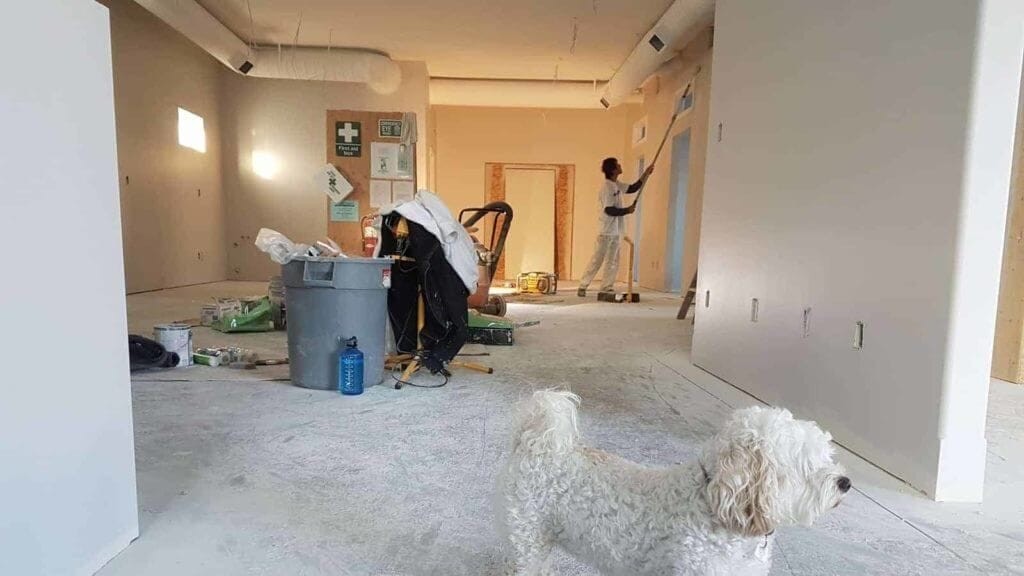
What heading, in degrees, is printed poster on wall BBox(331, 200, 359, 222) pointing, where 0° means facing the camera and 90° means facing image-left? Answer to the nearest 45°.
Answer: approximately 0°

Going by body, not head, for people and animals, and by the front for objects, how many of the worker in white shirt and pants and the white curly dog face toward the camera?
0

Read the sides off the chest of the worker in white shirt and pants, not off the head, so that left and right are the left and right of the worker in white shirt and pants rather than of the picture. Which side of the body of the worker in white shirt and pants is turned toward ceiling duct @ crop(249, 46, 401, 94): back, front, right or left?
back

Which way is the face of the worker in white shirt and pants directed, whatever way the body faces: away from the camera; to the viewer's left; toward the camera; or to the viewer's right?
to the viewer's right

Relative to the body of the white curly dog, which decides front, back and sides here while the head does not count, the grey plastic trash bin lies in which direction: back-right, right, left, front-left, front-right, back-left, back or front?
back-left

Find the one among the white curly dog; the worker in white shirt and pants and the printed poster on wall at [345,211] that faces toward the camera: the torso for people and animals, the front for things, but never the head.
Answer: the printed poster on wall

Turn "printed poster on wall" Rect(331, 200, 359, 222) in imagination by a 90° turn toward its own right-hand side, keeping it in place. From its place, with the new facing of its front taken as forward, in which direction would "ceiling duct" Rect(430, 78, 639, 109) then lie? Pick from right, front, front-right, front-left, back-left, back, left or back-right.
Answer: back

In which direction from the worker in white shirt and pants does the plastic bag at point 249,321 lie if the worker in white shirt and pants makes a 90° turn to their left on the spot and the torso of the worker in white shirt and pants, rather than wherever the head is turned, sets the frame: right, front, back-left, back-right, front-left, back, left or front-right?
back-left

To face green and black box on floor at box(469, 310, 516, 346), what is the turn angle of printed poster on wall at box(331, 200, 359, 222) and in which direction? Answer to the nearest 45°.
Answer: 0° — it already faces it

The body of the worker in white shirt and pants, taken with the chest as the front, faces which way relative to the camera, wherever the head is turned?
to the viewer's right

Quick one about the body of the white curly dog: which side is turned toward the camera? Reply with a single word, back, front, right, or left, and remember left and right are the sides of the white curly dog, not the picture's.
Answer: right

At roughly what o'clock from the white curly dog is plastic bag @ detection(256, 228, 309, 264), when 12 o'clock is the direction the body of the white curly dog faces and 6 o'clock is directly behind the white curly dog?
The plastic bag is roughly at 7 o'clock from the white curly dog.

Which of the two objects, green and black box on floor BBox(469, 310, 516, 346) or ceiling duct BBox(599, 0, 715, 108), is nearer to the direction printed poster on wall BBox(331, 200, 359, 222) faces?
the green and black box on floor

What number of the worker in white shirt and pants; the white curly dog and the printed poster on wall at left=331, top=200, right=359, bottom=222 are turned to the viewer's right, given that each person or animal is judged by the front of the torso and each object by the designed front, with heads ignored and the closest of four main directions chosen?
2

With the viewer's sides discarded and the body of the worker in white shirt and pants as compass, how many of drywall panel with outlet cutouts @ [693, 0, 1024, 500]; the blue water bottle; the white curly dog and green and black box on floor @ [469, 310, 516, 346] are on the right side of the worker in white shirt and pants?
4
